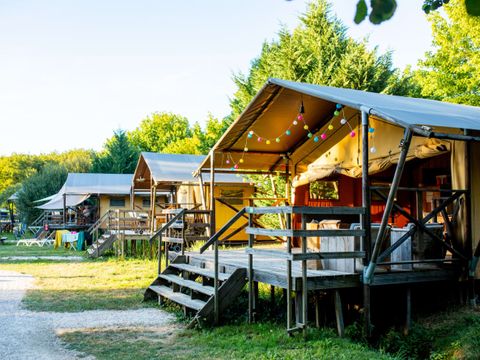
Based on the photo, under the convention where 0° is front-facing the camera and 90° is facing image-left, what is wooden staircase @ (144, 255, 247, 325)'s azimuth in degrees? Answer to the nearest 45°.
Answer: approximately 45°

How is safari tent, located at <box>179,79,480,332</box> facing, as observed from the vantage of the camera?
facing the viewer and to the left of the viewer

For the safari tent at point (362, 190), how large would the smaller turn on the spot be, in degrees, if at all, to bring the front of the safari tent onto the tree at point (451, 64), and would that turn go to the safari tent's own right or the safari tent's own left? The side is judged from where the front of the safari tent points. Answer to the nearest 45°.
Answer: approximately 135° to the safari tent's own right

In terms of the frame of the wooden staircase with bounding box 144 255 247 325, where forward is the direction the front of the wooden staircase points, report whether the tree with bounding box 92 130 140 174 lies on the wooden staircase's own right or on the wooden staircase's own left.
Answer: on the wooden staircase's own right

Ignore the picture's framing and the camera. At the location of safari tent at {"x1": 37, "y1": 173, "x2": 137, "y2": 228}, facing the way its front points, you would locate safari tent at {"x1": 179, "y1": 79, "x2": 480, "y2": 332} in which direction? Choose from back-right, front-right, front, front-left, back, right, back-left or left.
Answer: left

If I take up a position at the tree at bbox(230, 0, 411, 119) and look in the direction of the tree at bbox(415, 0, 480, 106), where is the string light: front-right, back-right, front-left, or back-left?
back-right

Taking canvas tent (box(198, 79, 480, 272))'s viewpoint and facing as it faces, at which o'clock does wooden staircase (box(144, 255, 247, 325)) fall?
The wooden staircase is roughly at 12 o'clock from the canvas tent.

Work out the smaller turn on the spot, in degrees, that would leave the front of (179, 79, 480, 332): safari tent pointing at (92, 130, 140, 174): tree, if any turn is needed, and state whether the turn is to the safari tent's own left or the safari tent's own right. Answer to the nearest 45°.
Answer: approximately 90° to the safari tent's own right

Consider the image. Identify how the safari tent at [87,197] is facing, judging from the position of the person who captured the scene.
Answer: facing to the left of the viewer

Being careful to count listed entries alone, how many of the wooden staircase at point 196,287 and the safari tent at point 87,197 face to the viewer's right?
0
